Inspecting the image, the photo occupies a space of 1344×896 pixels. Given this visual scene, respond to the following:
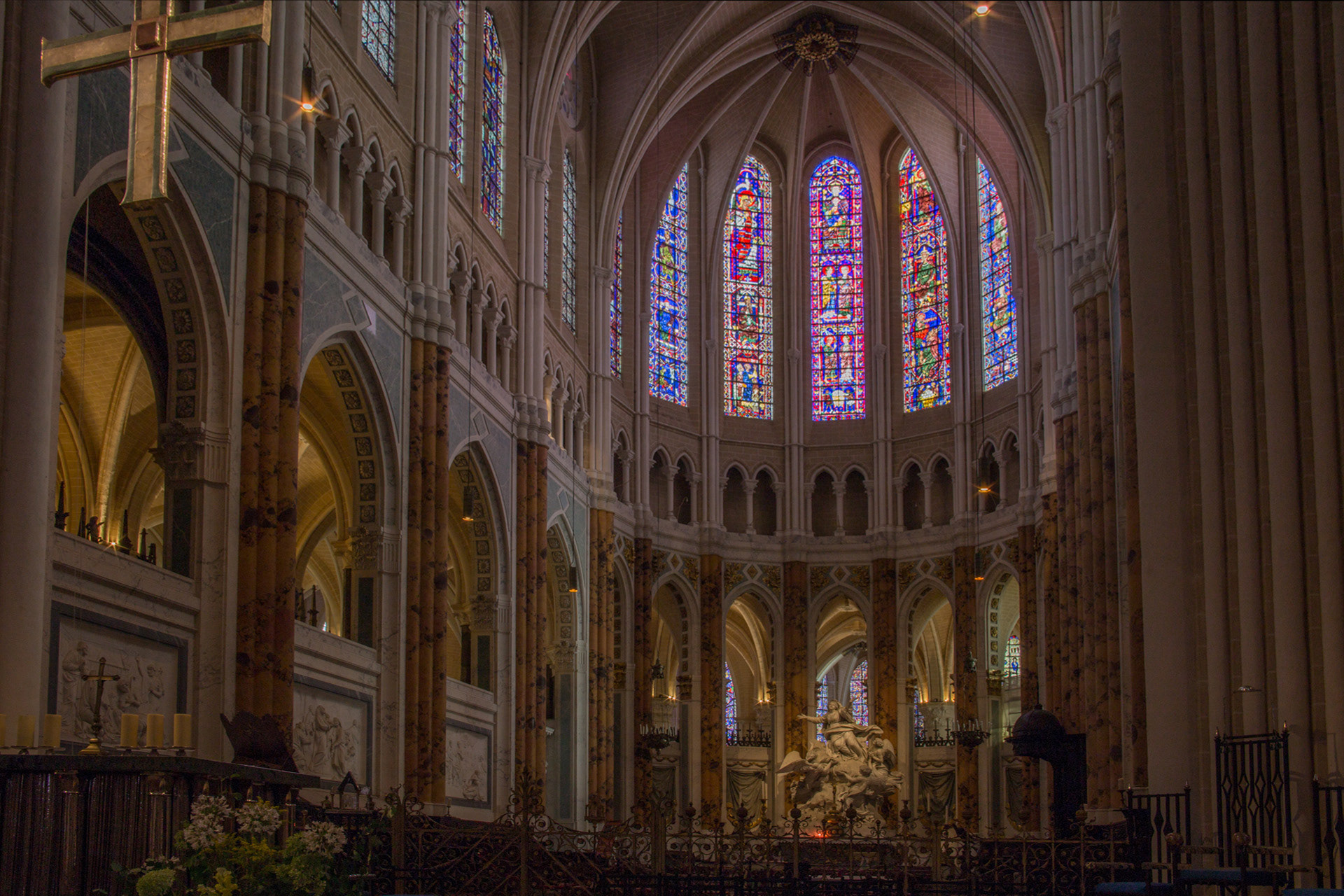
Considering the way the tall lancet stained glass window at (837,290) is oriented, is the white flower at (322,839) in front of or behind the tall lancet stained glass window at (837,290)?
in front

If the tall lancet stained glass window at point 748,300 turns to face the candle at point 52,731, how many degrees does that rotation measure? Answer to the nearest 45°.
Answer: approximately 45° to its right

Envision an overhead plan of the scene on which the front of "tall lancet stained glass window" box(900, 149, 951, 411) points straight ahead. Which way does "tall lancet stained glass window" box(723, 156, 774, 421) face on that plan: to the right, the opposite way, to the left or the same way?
to the left

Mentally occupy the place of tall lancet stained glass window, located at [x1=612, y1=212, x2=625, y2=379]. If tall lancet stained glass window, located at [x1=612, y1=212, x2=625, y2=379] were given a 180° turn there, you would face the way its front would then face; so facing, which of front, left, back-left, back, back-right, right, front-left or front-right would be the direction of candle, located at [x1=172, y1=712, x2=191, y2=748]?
left

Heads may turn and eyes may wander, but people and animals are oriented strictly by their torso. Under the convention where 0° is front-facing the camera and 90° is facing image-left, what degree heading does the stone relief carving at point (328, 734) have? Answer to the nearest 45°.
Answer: approximately 315°

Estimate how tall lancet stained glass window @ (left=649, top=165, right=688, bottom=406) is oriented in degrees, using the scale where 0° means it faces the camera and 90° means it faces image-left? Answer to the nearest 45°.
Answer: approximately 315°

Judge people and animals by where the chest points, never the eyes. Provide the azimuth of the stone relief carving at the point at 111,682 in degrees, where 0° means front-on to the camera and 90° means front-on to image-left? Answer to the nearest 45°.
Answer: approximately 315°

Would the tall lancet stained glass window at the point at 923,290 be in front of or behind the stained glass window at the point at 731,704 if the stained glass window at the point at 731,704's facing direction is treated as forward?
in front

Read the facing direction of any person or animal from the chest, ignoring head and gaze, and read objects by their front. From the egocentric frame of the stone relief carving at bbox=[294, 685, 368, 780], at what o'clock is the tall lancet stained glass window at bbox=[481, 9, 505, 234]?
The tall lancet stained glass window is roughly at 8 o'clock from the stone relief carving.

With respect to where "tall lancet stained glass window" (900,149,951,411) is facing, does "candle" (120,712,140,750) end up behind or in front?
in front

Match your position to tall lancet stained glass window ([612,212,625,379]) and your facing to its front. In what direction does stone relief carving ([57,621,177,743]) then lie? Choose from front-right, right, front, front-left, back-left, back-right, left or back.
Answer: right

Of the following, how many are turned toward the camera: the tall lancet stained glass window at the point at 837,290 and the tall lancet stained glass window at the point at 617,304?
1

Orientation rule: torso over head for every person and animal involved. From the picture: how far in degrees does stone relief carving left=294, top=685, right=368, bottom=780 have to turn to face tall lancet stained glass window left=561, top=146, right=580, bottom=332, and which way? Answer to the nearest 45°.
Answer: approximately 135° to its left
